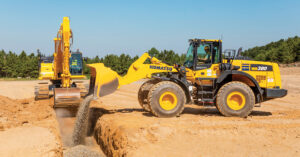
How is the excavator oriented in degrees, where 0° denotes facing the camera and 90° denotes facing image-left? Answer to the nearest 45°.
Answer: approximately 0°

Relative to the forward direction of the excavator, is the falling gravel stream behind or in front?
in front

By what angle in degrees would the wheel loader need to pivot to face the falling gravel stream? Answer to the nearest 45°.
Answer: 0° — it already faces it

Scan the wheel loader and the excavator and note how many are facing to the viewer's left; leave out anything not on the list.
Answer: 1

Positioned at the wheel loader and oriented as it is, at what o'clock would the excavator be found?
The excavator is roughly at 1 o'clock from the wheel loader.

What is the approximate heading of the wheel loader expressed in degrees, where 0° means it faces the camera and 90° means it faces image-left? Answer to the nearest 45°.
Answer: approximately 90°

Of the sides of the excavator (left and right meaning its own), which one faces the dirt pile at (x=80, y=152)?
front

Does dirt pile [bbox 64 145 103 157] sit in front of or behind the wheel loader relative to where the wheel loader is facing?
in front

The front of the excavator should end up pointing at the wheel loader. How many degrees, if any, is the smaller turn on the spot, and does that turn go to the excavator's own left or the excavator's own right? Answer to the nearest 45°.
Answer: approximately 45° to the excavator's own left
